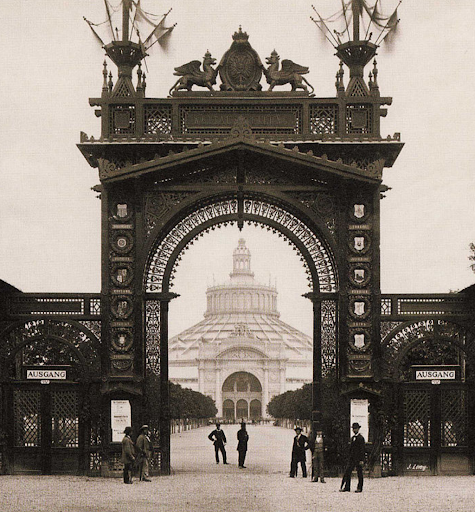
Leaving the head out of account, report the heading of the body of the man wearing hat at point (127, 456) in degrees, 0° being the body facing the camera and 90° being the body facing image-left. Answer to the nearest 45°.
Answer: approximately 315°

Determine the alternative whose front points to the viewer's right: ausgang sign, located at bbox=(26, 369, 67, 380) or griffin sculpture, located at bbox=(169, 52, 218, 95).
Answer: the griffin sculpture

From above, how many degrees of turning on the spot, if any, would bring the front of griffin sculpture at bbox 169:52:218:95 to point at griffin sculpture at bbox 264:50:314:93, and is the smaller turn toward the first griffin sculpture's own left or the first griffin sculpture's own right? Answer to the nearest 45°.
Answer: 0° — it already faces it

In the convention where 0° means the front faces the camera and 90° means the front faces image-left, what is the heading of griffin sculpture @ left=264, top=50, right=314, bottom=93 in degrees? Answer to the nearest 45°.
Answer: approximately 90°

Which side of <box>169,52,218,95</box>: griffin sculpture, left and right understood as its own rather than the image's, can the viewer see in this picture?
right

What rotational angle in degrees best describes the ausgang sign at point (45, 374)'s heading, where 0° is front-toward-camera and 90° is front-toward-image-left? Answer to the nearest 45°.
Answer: approximately 0°

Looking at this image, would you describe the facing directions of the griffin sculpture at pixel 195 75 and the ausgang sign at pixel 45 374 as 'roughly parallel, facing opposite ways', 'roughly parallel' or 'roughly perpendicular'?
roughly perpendicular
